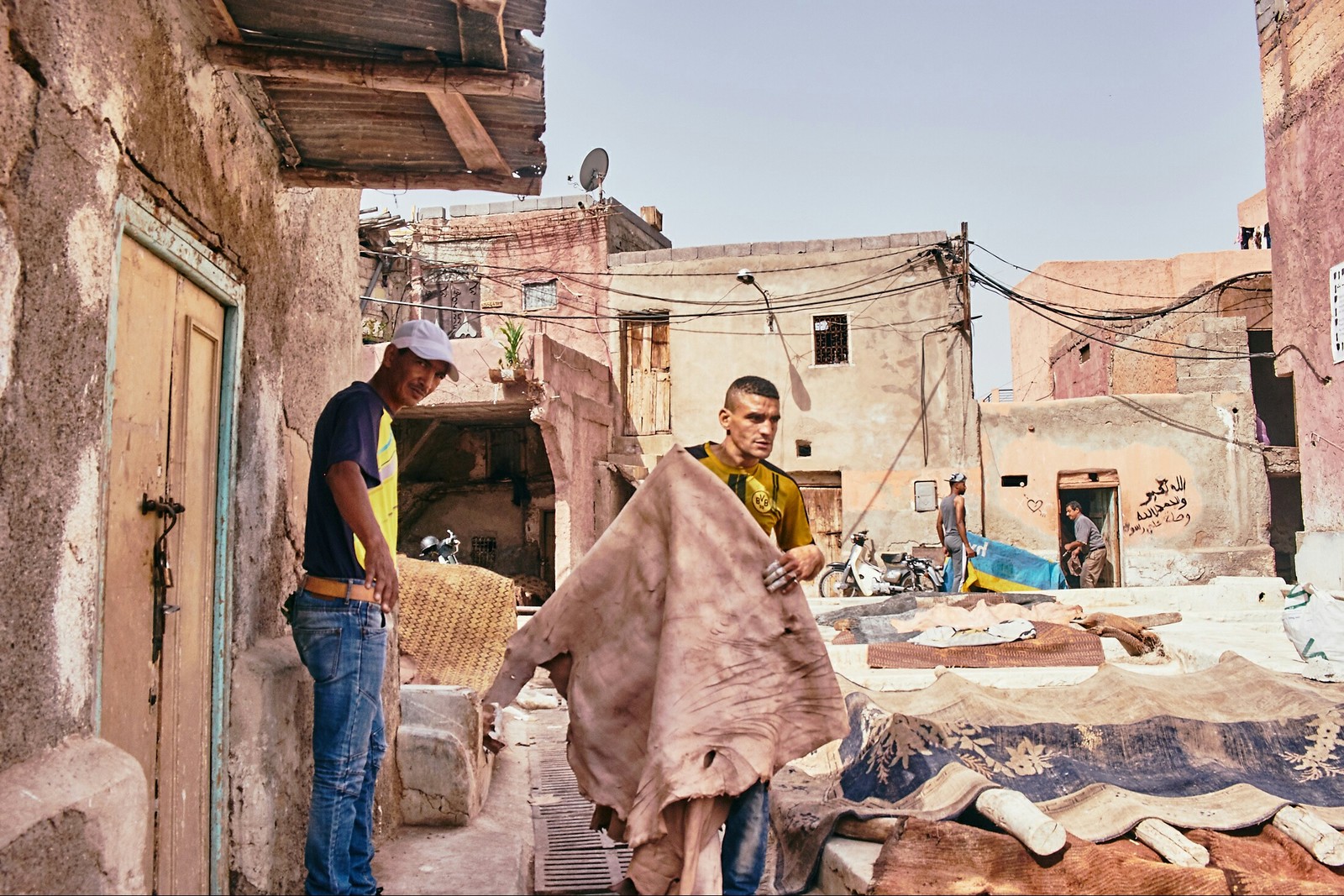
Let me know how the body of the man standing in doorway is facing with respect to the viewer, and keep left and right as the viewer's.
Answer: facing to the left of the viewer

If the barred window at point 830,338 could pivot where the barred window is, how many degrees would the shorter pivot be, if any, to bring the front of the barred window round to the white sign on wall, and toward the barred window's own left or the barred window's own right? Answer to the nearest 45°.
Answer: approximately 45° to the barred window's own left

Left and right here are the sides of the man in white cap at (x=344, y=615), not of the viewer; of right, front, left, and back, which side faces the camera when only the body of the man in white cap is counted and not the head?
right

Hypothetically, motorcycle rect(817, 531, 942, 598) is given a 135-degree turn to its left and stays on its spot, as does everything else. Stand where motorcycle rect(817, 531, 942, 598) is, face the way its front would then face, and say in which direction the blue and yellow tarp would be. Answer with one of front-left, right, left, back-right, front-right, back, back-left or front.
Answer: front

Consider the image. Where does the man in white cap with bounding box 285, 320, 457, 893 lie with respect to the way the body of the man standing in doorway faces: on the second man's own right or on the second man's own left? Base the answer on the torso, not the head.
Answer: on the second man's own left

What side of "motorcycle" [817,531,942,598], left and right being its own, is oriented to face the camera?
left

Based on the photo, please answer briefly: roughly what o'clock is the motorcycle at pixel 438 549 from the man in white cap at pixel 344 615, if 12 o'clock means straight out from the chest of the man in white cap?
The motorcycle is roughly at 9 o'clock from the man in white cap.

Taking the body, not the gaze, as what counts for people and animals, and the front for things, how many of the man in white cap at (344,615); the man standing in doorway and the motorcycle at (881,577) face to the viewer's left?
2

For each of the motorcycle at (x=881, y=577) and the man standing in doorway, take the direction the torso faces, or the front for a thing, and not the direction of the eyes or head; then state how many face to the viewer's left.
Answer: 2

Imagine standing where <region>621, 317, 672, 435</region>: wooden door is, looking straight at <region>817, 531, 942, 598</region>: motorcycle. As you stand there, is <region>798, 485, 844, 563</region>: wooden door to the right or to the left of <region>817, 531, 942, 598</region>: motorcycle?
left

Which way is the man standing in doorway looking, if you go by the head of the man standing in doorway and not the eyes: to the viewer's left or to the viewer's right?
to the viewer's left
